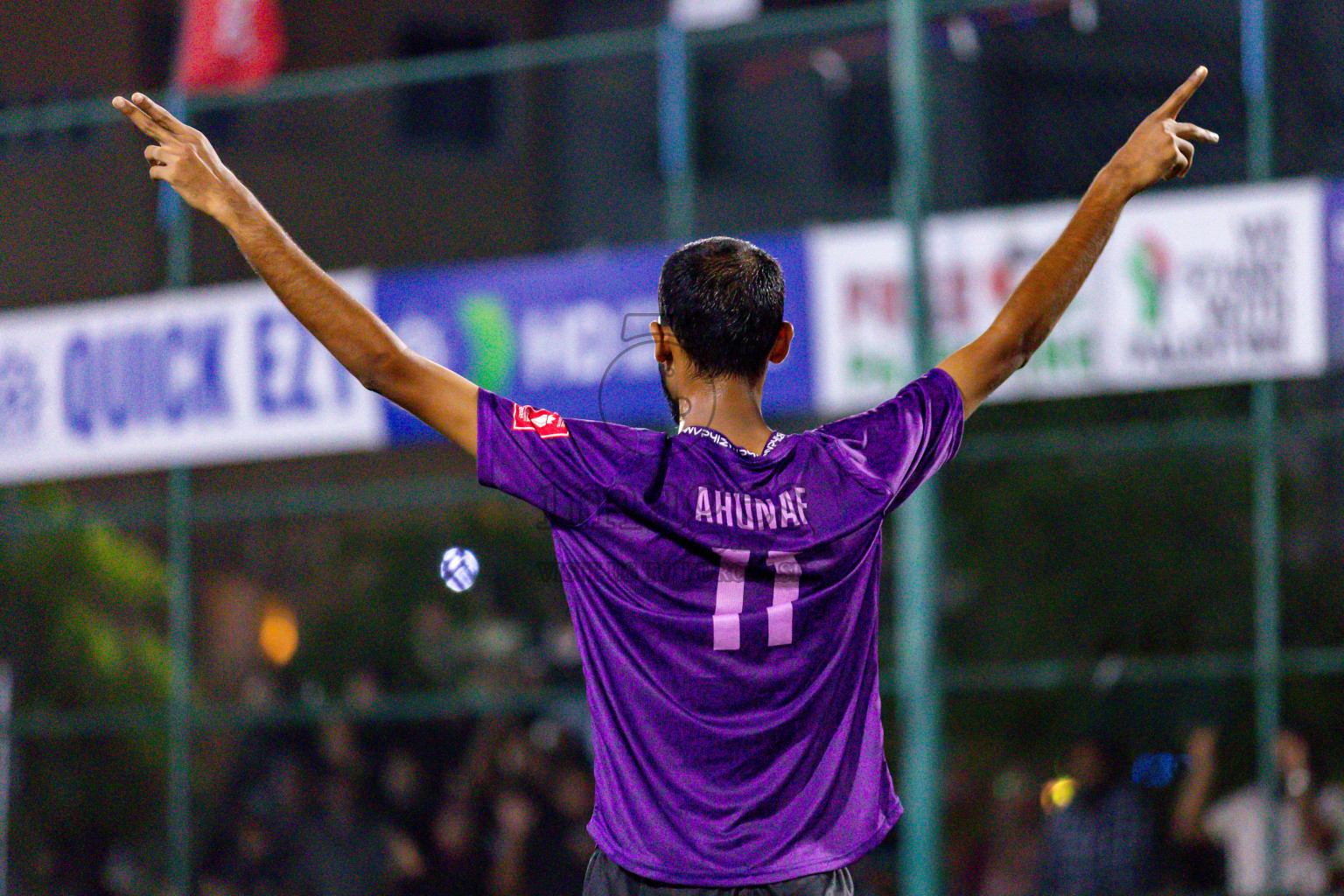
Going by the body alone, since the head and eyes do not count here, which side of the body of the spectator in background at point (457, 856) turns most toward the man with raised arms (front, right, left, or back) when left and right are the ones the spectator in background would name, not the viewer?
front

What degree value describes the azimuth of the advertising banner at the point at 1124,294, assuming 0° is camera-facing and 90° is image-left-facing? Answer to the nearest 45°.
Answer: approximately 0°

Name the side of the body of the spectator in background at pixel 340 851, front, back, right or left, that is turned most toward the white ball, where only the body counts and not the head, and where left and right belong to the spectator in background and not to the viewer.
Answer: front

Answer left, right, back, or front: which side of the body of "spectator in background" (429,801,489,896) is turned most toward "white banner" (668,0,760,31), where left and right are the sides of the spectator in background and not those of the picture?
back

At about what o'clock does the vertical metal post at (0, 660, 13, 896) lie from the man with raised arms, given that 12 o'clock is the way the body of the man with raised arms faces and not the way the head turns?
The vertical metal post is roughly at 11 o'clock from the man with raised arms.

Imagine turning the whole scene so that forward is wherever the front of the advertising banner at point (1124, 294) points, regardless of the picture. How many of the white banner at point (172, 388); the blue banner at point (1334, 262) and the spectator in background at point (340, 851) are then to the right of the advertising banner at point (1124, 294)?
2

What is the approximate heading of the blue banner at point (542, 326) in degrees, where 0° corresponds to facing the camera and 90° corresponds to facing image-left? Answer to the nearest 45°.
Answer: approximately 0°

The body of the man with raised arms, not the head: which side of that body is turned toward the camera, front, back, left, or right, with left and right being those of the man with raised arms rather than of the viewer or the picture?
back

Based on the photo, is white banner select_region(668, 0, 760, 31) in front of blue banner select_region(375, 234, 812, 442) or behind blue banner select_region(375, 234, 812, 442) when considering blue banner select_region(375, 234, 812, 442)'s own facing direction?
behind

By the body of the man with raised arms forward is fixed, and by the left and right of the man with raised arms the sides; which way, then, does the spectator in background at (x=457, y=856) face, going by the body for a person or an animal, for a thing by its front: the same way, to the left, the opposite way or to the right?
the opposite way
